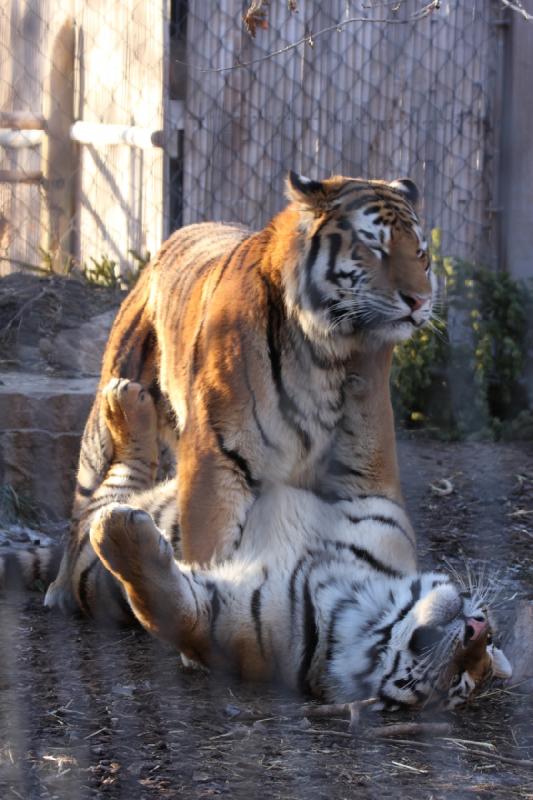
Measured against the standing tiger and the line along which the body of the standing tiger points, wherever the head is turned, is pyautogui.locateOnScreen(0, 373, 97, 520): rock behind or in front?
behind

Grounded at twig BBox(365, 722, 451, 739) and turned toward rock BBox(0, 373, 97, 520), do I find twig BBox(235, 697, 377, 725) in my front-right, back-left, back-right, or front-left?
front-left

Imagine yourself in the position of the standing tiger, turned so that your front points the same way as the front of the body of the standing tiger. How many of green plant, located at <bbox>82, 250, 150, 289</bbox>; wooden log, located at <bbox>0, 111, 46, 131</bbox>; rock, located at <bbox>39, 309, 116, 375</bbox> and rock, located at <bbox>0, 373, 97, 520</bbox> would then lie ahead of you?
0

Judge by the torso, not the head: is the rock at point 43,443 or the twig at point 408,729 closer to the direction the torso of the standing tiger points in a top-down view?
the twig

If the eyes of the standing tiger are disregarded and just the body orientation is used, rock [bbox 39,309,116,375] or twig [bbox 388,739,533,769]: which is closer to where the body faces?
the twig

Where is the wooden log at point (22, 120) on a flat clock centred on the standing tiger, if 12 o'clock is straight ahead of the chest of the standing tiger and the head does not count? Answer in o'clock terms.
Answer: The wooden log is roughly at 7 o'clock from the standing tiger.

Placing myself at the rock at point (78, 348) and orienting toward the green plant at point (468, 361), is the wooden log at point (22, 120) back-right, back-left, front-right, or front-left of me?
back-left

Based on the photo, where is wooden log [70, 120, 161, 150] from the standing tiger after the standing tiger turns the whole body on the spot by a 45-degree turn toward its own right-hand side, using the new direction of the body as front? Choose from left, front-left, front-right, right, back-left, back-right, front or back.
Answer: back

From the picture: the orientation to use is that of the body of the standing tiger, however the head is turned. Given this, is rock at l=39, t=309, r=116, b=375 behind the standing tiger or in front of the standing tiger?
behind

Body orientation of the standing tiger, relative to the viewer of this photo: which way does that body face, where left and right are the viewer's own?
facing the viewer and to the right of the viewer

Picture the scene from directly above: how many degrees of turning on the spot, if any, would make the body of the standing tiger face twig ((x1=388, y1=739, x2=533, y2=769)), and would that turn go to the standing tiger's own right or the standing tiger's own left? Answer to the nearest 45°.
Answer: approximately 45° to the standing tiger's own right

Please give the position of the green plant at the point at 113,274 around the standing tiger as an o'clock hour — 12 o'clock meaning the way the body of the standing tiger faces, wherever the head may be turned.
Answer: The green plant is roughly at 7 o'clock from the standing tiger.
